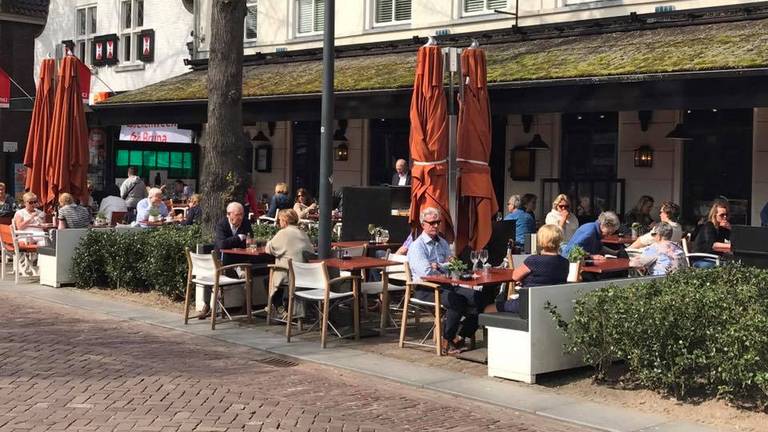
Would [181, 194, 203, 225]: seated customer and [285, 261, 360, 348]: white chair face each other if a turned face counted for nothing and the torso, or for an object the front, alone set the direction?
no

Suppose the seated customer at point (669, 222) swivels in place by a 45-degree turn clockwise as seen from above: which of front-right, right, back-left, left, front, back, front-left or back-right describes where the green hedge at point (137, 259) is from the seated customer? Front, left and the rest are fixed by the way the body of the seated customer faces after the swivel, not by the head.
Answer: front-left

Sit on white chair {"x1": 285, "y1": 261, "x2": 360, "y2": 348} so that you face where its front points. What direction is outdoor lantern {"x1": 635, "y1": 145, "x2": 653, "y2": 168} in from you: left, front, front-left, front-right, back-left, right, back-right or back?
front

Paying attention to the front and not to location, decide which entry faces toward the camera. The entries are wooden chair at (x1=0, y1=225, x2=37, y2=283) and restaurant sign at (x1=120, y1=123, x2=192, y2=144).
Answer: the restaurant sign

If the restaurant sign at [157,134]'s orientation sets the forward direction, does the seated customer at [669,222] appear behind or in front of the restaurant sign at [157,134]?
in front

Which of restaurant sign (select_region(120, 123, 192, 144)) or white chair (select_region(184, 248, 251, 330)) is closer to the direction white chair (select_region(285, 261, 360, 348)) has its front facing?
the restaurant sign

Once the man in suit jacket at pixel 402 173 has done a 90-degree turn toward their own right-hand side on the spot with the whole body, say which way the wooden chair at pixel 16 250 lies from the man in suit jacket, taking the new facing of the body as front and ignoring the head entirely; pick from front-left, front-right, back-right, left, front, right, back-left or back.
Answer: front

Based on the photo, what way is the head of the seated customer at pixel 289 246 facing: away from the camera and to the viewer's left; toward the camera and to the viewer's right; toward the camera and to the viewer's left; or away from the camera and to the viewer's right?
away from the camera and to the viewer's left

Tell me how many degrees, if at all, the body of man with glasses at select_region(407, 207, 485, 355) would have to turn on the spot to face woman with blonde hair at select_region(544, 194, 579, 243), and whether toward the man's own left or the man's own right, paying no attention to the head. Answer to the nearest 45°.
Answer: approximately 90° to the man's own left

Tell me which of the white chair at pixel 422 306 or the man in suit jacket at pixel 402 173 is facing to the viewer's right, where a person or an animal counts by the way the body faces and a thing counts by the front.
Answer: the white chair

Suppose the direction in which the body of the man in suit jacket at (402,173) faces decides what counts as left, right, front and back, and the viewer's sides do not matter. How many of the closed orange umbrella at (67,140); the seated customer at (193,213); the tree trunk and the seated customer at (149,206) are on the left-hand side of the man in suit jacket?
0

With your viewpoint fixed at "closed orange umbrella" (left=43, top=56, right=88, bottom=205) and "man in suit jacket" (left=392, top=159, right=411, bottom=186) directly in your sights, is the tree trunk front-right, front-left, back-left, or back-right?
front-right

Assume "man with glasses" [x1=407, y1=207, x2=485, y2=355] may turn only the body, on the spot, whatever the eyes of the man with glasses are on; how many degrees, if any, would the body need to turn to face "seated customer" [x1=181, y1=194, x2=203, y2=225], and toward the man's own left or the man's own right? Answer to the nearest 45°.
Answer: approximately 180°

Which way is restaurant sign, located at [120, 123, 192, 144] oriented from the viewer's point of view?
toward the camera

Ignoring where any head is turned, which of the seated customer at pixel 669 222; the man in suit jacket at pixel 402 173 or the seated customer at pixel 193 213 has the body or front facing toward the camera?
the man in suit jacket

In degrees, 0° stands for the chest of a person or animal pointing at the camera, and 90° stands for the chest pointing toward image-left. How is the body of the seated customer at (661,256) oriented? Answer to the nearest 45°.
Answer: approximately 135°

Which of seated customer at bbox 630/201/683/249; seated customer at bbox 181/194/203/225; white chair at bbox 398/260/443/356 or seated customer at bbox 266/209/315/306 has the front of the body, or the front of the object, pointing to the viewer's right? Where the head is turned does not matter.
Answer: the white chair

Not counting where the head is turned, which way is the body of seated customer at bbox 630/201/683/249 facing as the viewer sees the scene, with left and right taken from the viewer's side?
facing to the left of the viewer
